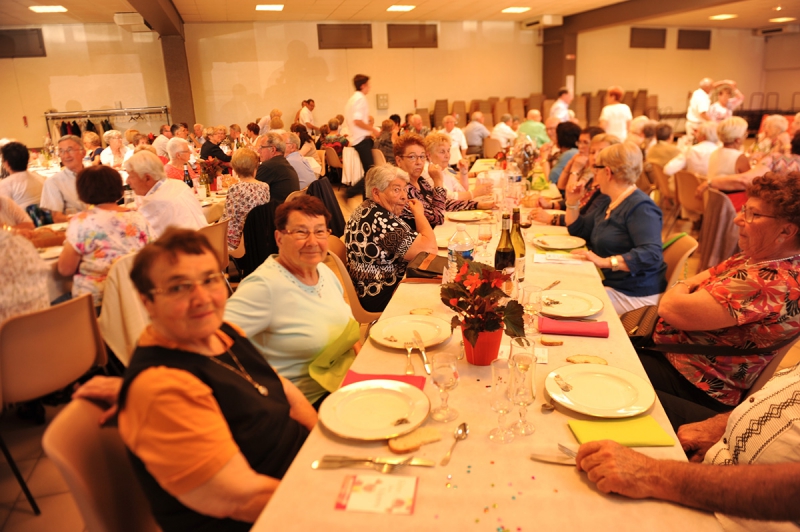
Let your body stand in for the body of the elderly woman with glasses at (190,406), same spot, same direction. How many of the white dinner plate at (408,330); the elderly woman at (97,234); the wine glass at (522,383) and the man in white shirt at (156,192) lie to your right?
0

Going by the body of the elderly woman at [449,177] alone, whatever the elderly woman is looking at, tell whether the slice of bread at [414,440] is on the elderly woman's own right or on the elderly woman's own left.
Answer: on the elderly woman's own right

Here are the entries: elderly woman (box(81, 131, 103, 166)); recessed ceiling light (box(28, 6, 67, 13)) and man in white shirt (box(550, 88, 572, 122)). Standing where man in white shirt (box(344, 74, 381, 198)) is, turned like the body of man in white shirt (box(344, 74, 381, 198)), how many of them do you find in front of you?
1

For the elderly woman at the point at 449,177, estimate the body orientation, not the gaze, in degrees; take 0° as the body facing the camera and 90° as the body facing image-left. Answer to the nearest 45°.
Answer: approximately 315°

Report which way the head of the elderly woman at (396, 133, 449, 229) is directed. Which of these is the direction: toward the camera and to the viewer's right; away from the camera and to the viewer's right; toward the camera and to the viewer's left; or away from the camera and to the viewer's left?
toward the camera and to the viewer's right

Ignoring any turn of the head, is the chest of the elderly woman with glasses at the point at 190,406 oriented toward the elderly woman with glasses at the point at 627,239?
no

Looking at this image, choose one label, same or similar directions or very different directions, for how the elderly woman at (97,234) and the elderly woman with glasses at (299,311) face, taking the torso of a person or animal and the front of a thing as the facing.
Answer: very different directions

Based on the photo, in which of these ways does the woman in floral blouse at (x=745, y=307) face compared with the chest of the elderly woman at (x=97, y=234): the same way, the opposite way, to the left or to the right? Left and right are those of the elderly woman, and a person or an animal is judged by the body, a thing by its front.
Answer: the same way

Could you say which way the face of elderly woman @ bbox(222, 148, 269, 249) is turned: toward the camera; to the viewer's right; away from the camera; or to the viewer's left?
away from the camera

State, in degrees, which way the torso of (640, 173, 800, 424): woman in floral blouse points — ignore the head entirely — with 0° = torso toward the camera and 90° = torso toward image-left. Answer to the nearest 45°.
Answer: approximately 90°

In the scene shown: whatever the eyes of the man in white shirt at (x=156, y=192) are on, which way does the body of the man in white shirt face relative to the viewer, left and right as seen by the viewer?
facing to the left of the viewer

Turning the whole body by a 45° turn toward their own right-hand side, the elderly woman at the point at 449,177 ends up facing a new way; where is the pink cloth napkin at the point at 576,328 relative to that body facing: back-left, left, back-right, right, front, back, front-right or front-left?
front
